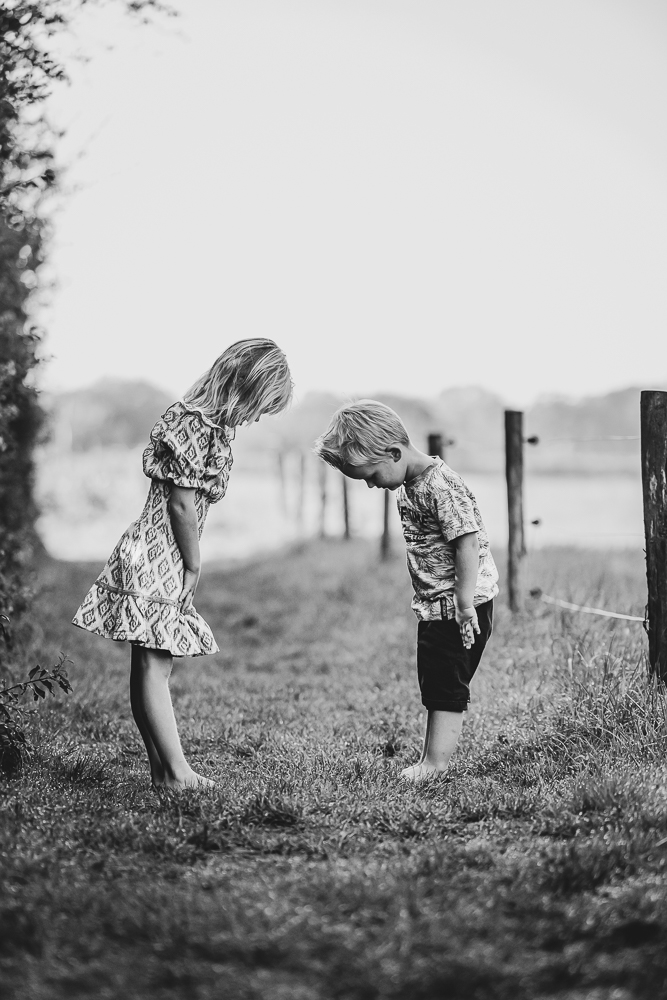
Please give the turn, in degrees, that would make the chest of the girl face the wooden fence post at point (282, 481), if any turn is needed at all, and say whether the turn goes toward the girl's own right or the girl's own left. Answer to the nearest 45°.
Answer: approximately 90° to the girl's own left

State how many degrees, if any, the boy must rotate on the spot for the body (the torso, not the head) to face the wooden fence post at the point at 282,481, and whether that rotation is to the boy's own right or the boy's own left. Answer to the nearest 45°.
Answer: approximately 90° to the boy's own right

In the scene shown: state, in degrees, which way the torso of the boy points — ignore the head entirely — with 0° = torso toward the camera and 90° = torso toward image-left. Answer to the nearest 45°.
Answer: approximately 90°

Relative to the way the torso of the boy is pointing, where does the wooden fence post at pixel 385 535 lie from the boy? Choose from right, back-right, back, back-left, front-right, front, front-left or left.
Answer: right

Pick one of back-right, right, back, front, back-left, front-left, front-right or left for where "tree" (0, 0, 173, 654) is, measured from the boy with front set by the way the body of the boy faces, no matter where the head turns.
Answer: front-right

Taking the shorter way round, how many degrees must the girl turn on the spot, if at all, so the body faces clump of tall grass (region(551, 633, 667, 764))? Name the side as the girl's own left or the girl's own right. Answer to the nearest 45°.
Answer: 0° — they already face it

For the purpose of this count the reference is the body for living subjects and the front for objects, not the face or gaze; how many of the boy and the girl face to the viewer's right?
1

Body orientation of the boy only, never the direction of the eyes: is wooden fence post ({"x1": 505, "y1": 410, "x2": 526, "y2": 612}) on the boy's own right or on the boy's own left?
on the boy's own right

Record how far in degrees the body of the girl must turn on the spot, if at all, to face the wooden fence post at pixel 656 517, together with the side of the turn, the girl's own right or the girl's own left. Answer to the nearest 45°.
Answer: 0° — they already face it

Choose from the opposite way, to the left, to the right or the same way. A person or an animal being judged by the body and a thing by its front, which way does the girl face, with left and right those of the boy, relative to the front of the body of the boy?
the opposite way

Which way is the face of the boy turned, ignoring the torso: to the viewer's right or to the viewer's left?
to the viewer's left

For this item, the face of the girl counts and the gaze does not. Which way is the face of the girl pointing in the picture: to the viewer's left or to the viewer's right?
to the viewer's right

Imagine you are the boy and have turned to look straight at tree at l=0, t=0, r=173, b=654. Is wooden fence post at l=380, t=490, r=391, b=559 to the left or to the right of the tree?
right

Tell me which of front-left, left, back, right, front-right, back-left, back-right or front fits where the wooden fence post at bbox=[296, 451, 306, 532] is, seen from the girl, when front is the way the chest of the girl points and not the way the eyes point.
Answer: left

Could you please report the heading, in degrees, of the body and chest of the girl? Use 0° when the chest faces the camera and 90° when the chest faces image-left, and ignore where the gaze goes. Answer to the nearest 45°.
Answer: approximately 270°
